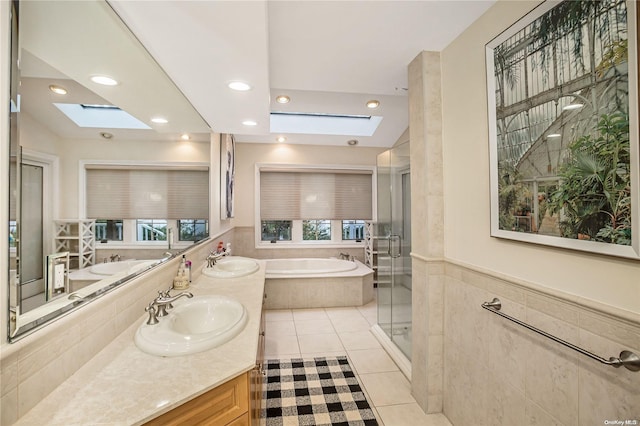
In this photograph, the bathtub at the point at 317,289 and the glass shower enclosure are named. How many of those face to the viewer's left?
1

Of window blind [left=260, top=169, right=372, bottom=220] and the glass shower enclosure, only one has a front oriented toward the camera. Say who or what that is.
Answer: the window blind

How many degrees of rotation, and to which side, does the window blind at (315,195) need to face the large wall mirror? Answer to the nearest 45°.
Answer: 0° — it already faces it

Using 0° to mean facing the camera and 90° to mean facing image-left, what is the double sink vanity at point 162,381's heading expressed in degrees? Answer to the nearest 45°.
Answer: approximately 315°

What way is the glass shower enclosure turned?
to the viewer's left

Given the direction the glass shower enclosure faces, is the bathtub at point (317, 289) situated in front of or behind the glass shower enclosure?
in front

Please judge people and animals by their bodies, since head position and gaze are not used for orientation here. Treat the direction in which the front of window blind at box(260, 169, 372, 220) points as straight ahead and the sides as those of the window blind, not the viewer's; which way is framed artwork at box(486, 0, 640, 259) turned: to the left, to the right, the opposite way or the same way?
to the right

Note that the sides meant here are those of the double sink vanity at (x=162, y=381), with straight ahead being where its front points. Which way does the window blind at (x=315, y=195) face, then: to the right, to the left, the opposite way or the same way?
to the right

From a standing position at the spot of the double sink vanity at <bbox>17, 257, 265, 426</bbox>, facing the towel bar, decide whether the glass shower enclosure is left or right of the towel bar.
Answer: left

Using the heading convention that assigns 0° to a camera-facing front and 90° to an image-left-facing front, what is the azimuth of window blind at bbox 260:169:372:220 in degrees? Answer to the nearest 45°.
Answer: approximately 0°

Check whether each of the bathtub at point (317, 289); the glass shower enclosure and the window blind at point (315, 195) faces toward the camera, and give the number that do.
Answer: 2

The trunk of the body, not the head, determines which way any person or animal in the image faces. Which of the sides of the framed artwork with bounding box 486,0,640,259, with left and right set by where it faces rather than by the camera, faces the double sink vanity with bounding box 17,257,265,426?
front

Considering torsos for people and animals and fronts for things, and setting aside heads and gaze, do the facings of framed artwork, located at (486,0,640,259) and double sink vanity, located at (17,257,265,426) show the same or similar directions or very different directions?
very different directions

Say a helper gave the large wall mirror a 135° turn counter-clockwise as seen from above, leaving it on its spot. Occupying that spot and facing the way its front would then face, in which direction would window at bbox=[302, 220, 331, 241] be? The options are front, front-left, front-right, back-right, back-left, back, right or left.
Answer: front-right

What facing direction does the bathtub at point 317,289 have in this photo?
toward the camera

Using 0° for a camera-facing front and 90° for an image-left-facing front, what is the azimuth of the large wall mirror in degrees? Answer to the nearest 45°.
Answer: approximately 315°

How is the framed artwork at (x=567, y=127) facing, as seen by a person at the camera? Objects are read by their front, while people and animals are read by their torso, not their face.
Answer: facing the viewer and to the left of the viewer
